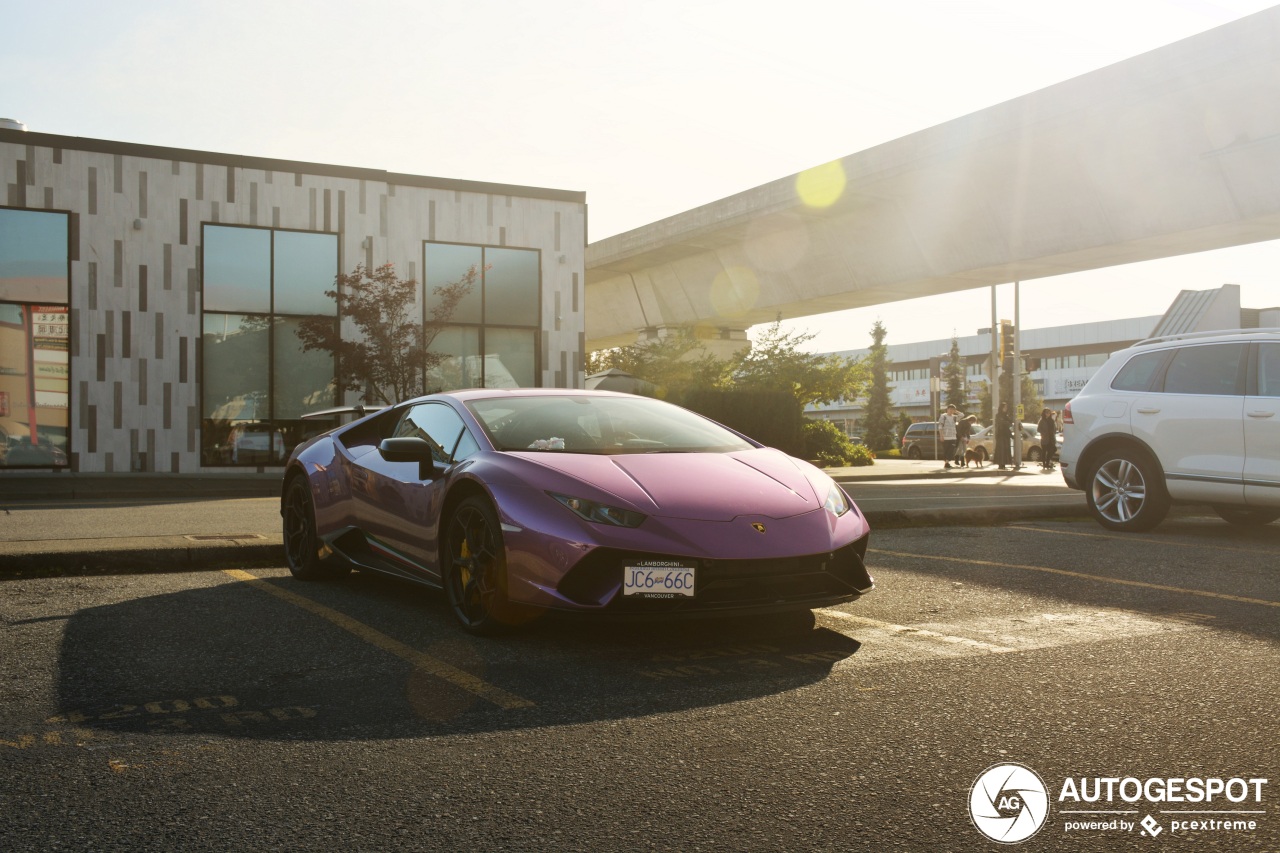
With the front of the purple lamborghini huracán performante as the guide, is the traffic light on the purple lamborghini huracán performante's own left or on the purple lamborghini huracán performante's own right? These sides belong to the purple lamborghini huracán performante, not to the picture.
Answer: on the purple lamborghini huracán performante's own left

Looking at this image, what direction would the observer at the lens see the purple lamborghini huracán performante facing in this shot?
facing the viewer and to the right of the viewer

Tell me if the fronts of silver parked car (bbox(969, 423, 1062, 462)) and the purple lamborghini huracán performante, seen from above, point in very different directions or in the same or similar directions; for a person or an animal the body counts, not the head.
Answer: very different directions

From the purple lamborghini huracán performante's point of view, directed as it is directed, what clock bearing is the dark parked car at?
The dark parked car is roughly at 8 o'clock from the purple lamborghini huracán performante.

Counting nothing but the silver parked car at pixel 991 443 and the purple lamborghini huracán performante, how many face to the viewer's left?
1

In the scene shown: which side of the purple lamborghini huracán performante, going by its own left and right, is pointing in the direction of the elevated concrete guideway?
left

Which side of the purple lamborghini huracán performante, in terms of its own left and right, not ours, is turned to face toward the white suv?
left

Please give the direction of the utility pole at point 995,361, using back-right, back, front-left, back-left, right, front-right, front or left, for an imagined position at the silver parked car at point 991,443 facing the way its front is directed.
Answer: left

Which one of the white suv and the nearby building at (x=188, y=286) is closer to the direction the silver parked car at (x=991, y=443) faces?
the nearby building

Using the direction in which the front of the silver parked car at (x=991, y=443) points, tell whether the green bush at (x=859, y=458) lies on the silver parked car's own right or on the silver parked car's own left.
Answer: on the silver parked car's own left

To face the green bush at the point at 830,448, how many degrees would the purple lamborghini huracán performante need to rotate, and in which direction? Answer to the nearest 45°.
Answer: approximately 135° to its left

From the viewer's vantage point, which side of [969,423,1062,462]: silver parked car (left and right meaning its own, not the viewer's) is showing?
left
